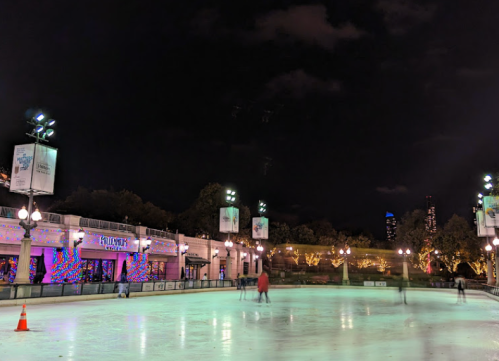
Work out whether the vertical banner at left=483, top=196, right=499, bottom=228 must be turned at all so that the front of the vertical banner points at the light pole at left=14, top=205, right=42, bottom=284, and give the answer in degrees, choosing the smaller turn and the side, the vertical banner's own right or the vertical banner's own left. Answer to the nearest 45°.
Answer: approximately 45° to the vertical banner's own right

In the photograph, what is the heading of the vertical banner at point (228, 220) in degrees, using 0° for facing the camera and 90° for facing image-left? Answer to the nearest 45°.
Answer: approximately 0°

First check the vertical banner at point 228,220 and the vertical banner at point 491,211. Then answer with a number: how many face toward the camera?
2

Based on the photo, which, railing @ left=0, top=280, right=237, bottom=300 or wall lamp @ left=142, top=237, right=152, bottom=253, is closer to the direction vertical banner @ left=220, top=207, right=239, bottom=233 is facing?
the railing

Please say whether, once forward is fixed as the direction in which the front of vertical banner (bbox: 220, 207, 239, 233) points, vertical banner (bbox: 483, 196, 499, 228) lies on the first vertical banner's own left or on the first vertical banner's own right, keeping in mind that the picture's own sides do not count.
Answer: on the first vertical banner's own left

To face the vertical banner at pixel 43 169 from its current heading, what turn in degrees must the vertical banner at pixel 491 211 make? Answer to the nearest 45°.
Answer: approximately 45° to its right

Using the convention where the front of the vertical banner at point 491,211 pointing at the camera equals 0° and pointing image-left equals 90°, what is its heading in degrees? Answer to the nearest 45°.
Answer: approximately 0°

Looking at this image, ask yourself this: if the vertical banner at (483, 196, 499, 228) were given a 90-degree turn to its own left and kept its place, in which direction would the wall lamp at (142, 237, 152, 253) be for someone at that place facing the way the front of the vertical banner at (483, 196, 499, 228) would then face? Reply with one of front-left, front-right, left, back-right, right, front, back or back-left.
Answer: back

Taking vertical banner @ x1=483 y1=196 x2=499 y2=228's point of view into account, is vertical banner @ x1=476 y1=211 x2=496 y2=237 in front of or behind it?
behind
